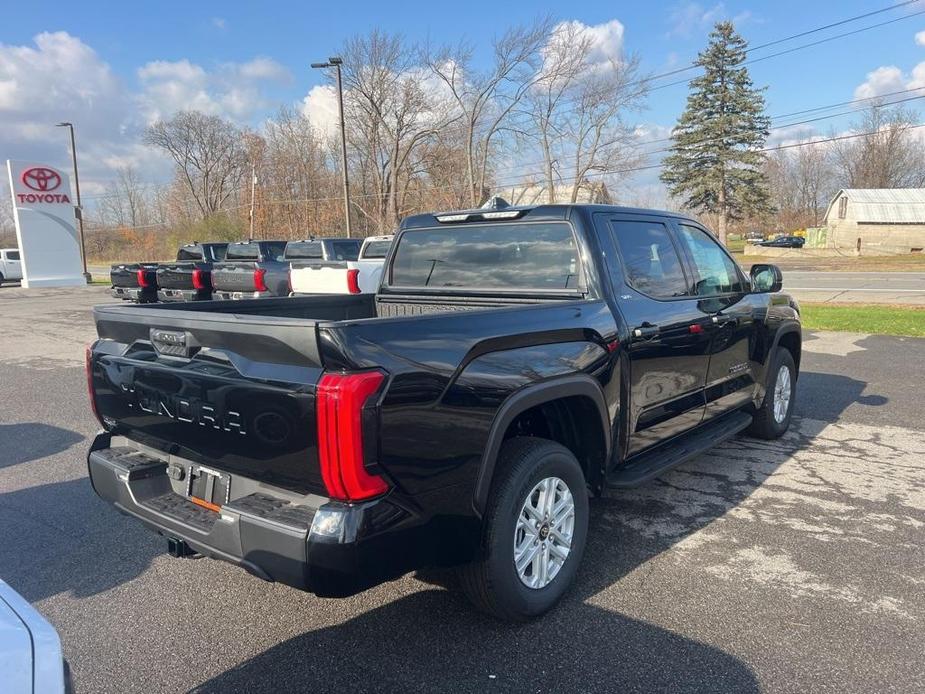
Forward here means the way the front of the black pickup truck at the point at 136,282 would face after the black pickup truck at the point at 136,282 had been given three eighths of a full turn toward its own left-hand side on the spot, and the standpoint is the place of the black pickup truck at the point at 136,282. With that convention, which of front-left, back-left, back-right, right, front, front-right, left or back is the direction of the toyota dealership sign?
right

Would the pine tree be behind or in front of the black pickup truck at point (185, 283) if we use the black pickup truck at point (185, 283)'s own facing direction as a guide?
in front

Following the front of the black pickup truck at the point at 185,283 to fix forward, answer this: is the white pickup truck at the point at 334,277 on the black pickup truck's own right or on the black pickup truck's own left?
on the black pickup truck's own right

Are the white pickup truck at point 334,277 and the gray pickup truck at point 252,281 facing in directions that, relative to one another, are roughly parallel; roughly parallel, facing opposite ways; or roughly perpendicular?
roughly parallel

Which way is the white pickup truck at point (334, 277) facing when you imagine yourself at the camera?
facing away from the viewer and to the right of the viewer

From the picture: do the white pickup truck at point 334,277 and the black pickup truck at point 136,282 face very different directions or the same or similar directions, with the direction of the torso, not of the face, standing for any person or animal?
same or similar directions

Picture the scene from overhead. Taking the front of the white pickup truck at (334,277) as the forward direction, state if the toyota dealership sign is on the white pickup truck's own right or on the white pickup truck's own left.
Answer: on the white pickup truck's own left

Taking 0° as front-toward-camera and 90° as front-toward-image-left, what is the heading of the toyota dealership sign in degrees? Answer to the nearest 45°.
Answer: approximately 0°

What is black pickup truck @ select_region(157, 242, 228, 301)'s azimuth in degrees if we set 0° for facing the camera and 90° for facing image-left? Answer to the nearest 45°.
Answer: approximately 225°

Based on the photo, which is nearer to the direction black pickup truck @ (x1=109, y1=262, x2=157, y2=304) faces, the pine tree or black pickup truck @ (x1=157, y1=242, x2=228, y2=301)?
the pine tree

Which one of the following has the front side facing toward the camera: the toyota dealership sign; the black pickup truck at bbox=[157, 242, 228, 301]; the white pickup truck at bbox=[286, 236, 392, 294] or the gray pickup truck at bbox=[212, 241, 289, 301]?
the toyota dealership sign

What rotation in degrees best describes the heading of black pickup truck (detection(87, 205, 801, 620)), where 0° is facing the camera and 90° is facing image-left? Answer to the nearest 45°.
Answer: approximately 225°

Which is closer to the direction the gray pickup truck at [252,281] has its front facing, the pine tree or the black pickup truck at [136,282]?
the pine tree

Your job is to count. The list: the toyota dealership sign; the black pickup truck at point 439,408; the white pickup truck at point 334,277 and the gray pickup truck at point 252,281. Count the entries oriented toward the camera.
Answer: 1

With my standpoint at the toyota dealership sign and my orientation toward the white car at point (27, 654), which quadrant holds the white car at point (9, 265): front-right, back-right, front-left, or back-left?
back-right

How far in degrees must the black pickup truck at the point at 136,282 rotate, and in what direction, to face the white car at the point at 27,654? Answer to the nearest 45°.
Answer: approximately 135° to its right

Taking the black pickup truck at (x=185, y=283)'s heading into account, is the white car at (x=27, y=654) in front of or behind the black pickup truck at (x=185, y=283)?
behind

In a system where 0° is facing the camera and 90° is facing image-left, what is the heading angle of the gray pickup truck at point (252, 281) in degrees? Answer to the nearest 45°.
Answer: approximately 225°

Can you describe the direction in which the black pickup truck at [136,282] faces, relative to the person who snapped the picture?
facing away from the viewer and to the right of the viewer
